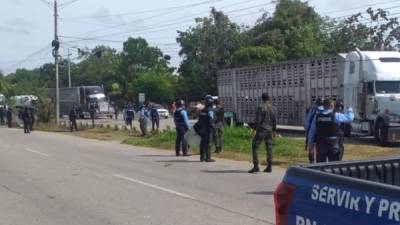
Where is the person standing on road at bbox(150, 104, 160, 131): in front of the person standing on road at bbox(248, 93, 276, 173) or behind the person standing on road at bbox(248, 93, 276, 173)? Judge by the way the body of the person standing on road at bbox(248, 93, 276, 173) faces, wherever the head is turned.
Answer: in front

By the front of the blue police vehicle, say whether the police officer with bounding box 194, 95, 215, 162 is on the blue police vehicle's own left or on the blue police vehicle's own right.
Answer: on the blue police vehicle's own left

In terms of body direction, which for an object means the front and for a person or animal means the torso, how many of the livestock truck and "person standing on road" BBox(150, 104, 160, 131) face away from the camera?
1

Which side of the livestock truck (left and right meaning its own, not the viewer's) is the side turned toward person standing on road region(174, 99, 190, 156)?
right

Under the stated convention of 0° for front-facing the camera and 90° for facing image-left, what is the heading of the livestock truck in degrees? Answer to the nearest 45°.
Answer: approximately 315°

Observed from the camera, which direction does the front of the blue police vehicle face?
facing away from the viewer and to the right of the viewer

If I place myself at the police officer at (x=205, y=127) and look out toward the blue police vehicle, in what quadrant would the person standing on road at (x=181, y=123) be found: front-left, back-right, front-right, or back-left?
back-right
